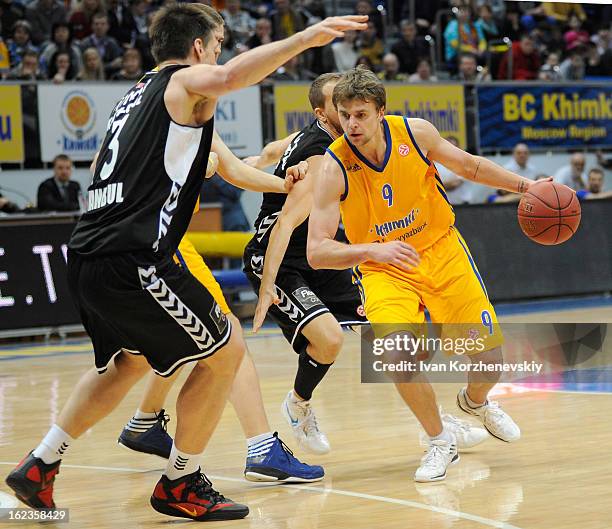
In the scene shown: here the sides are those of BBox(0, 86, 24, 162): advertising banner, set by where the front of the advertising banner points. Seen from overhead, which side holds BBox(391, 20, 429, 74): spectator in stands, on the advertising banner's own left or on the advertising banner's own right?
on the advertising banner's own left

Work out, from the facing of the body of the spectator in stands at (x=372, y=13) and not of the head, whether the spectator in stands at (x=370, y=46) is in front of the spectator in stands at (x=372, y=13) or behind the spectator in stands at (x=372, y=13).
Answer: in front

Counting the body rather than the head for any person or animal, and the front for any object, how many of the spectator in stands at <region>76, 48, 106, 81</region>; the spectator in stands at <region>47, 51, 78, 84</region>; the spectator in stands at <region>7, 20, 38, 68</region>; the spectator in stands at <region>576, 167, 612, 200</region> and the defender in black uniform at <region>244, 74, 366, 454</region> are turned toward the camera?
4

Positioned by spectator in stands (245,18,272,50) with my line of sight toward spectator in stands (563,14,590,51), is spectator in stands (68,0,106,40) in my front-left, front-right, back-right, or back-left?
back-left

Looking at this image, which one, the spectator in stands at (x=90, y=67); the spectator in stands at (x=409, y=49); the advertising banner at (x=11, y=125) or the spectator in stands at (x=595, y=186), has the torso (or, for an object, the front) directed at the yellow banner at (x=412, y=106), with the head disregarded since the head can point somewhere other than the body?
the spectator in stands at (x=409, y=49)

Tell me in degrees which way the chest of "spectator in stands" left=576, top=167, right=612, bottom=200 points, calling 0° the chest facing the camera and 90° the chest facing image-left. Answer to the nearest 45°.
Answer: approximately 0°

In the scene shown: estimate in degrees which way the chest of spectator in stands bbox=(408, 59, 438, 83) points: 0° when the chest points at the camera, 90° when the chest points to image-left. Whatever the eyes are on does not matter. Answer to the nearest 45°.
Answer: approximately 0°

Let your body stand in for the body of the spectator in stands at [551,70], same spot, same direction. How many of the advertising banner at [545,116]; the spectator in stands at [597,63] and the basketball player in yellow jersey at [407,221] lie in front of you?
2

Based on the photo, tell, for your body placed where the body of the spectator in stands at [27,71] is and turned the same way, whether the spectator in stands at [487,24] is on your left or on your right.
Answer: on your left

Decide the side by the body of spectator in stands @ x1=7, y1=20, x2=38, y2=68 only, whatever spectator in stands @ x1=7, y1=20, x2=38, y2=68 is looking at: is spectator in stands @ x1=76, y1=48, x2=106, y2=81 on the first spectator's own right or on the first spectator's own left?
on the first spectator's own left

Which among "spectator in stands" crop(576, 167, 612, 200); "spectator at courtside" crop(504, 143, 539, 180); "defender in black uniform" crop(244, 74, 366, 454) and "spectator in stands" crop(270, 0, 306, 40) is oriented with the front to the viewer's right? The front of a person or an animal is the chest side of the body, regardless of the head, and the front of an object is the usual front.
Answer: the defender in black uniform
